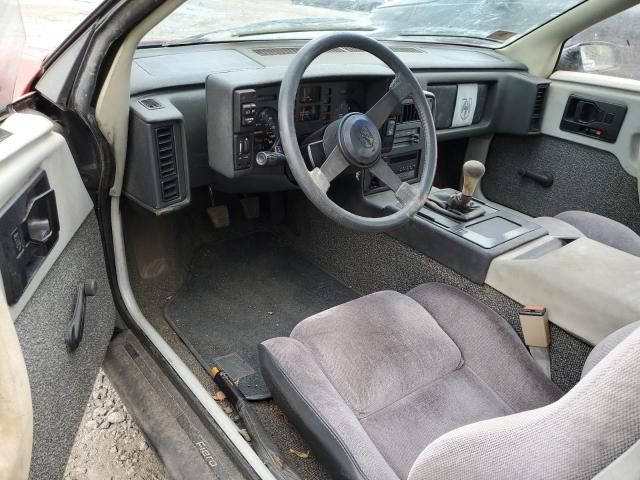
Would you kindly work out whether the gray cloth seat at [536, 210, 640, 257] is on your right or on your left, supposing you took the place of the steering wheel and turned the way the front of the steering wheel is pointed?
on your left

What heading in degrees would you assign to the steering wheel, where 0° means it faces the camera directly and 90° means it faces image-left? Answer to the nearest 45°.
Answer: approximately 315°
